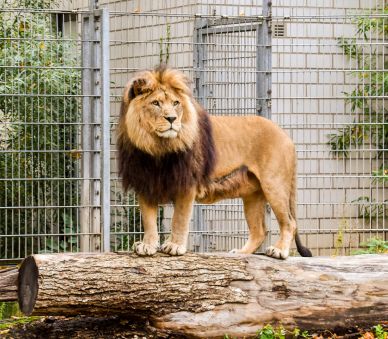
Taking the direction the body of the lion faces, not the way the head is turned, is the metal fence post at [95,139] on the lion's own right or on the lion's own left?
on the lion's own right

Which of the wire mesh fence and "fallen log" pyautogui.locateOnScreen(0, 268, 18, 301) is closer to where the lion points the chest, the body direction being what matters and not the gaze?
the fallen log

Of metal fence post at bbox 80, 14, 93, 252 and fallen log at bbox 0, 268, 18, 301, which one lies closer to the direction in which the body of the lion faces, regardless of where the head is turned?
the fallen log

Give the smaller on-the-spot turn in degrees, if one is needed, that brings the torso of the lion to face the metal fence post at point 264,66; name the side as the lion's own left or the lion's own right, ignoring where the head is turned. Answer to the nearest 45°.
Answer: approximately 135° to the lion's own right

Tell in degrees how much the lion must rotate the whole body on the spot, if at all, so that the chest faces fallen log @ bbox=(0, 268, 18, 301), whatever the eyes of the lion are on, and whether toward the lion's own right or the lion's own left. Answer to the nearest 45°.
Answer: approximately 45° to the lion's own right

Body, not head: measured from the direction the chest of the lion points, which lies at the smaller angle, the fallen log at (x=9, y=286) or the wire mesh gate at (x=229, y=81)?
the fallen log

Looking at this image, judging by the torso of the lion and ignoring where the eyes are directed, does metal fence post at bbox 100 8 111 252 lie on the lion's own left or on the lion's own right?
on the lion's own right

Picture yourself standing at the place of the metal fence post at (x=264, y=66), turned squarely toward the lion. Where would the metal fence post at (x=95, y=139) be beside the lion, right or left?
right

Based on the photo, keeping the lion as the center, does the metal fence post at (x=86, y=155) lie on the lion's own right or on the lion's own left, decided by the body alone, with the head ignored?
on the lion's own right

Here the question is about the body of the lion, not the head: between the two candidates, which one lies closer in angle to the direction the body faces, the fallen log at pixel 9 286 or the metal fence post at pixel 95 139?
the fallen log

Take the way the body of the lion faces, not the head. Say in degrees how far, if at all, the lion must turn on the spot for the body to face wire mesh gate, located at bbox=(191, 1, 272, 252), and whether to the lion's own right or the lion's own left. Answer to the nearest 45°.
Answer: approximately 135° to the lion's own right

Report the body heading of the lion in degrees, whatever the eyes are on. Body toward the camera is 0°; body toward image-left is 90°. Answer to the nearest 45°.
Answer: approximately 45°
